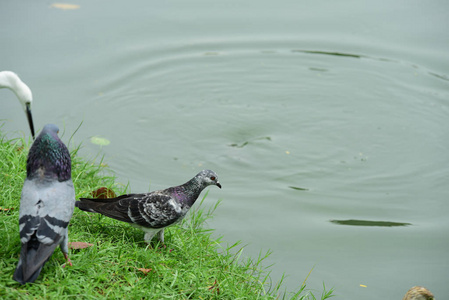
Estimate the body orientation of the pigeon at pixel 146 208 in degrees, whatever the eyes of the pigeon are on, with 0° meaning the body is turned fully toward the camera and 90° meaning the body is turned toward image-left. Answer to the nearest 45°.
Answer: approximately 270°

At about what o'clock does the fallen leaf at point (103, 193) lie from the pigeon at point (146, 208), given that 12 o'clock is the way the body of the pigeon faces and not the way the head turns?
The fallen leaf is roughly at 8 o'clock from the pigeon.

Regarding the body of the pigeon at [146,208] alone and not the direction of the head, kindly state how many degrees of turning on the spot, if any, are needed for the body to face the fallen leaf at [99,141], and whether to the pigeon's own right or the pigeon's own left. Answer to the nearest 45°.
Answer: approximately 90° to the pigeon's own left

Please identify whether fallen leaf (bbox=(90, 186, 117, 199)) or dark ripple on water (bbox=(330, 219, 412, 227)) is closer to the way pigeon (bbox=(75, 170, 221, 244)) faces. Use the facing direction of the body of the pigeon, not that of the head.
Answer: the dark ripple on water

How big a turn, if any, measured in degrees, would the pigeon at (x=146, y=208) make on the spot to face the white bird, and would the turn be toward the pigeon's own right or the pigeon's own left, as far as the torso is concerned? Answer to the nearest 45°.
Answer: approximately 180°
